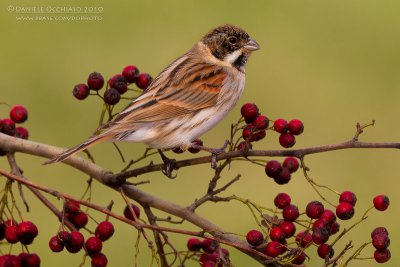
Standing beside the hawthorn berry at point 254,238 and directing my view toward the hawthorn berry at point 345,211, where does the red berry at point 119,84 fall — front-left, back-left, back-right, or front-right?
back-left

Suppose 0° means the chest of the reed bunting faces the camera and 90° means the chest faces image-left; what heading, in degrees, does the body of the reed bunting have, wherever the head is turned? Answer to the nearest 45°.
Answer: approximately 270°

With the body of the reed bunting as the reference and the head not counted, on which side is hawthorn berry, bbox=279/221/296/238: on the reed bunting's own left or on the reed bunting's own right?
on the reed bunting's own right

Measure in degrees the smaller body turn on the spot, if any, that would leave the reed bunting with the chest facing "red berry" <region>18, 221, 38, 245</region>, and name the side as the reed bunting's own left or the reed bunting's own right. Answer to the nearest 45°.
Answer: approximately 135° to the reed bunting's own right

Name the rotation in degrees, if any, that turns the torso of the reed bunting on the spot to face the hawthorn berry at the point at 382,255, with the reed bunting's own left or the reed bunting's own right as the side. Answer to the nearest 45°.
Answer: approximately 45° to the reed bunting's own right

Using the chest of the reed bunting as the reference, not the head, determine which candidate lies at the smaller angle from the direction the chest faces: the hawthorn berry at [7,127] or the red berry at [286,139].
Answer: the red berry
